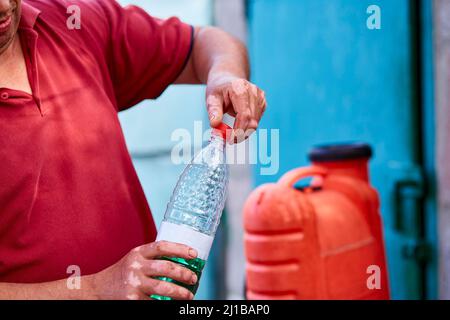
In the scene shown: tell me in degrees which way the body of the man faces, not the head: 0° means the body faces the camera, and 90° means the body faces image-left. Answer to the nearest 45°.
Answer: approximately 0°

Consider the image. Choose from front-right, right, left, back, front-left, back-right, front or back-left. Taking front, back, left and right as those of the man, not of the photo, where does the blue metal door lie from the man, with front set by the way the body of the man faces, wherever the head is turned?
back-left
